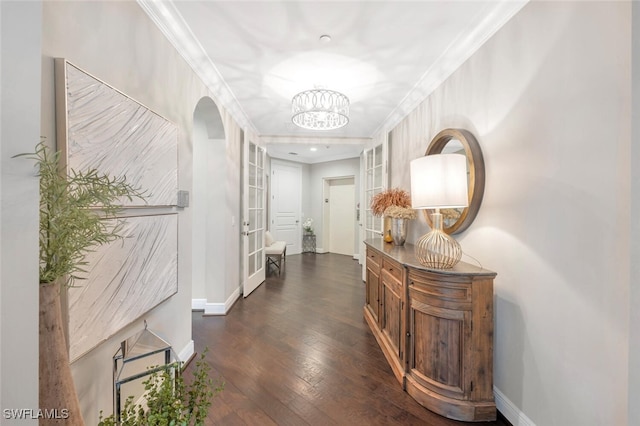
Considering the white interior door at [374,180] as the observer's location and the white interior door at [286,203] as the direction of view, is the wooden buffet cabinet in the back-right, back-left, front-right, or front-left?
back-left

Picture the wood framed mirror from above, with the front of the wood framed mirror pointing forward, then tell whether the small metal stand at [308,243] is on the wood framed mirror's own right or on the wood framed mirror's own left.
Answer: on the wood framed mirror's own right

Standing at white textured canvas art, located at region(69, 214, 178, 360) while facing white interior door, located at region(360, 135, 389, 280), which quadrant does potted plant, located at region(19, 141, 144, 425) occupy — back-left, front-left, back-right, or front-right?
back-right

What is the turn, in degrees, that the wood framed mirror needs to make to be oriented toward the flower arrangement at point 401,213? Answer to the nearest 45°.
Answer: approximately 90° to its right

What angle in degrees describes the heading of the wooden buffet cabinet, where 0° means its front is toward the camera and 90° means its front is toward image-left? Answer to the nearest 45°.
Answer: approximately 45°

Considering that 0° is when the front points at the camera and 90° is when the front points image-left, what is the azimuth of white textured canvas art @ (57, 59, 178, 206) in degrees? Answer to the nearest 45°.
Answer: approximately 315°

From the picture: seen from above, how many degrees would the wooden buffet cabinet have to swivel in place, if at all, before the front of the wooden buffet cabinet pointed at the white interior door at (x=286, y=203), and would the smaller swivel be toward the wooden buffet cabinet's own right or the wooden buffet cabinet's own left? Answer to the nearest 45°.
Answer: approximately 90° to the wooden buffet cabinet's own right

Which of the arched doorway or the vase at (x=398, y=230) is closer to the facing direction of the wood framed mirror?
the arched doorway
